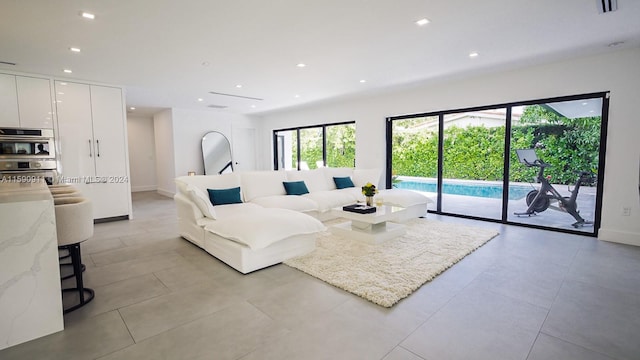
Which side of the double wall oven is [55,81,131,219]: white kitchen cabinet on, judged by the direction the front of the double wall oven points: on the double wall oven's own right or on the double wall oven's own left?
on the double wall oven's own left

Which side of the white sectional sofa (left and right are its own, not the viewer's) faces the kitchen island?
right

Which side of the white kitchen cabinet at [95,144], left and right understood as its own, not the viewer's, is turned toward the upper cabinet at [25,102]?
right
